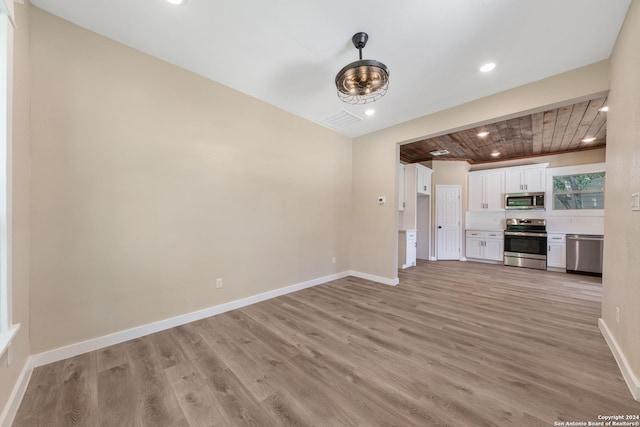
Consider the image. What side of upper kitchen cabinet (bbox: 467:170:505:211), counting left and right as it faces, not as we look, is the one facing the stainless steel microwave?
left

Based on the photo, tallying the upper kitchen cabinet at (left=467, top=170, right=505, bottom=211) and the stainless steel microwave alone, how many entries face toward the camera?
2

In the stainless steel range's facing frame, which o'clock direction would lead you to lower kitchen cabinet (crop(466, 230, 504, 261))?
The lower kitchen cabinet is roughly at 3 o'clock from the stainless steel range.

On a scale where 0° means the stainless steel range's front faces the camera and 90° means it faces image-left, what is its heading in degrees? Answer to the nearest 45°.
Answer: approximately 0°

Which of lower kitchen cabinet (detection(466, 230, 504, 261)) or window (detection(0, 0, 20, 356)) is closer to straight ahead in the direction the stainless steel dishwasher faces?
the window

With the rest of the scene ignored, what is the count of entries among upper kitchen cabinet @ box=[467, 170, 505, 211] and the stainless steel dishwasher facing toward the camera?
2
